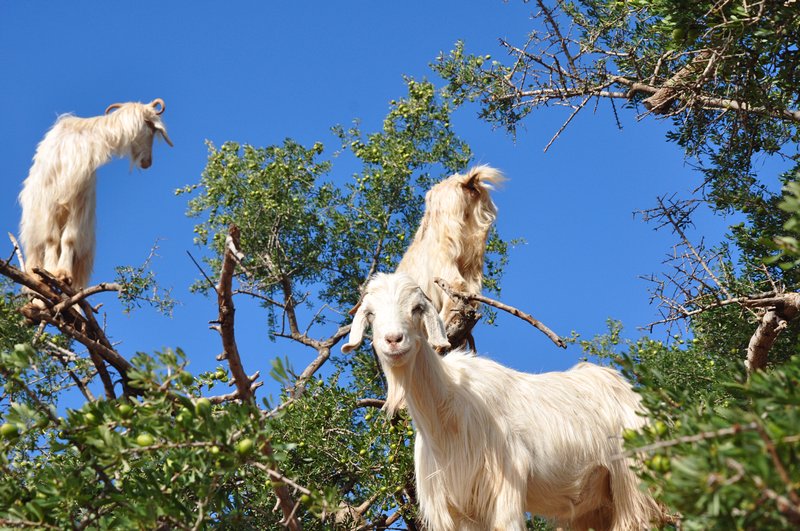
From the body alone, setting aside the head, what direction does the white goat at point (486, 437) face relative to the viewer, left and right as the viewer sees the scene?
facing the viewer and to the left of the viewer

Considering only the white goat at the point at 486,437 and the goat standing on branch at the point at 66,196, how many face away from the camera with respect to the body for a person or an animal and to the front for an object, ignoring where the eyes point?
0

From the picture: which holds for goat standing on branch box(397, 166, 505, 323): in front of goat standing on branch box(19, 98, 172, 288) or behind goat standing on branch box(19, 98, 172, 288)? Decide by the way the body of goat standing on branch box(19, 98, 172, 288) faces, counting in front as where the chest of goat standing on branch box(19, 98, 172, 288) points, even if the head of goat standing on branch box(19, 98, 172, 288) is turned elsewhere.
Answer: in front

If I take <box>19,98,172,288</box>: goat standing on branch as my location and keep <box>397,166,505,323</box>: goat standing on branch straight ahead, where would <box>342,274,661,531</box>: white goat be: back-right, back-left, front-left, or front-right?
front-right

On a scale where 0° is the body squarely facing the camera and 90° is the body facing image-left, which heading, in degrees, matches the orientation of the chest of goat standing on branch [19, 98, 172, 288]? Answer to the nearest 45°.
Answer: approximately 315°
